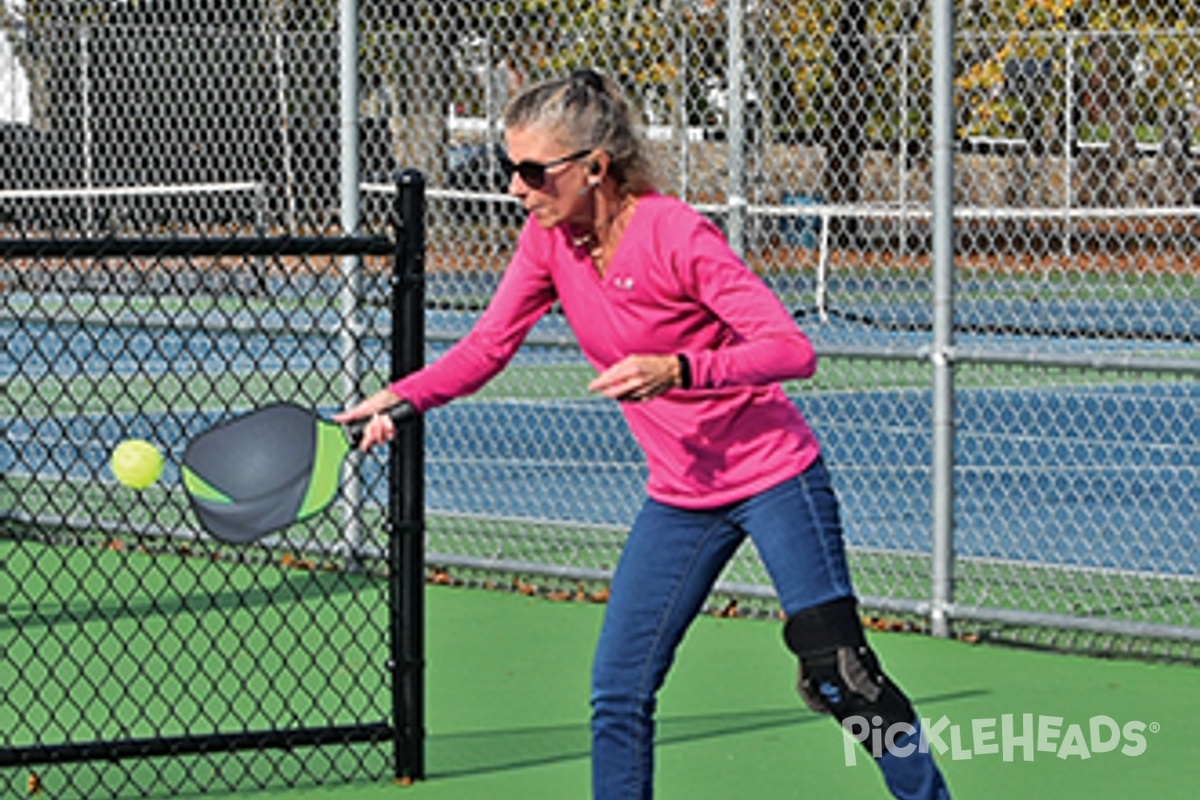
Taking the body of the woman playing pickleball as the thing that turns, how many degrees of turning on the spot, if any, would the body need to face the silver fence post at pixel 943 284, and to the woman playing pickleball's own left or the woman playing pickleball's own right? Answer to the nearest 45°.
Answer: approximately 135° to the woman playing pickleball's own right

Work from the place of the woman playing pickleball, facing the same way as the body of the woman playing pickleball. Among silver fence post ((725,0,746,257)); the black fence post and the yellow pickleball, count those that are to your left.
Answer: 0

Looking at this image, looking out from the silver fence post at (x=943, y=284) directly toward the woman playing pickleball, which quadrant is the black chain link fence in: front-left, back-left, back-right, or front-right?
front-right

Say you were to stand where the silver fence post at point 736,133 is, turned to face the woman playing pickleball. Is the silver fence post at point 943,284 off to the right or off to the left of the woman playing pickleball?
left

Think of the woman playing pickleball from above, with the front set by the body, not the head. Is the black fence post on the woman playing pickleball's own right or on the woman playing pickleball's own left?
on the woman playing pickleball's own right

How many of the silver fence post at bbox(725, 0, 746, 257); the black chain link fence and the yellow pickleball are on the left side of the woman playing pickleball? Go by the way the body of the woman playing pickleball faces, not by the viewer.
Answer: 0

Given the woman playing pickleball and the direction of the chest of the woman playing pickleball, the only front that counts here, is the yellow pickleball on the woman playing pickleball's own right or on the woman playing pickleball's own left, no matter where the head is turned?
on the woman playing pickleball's own right

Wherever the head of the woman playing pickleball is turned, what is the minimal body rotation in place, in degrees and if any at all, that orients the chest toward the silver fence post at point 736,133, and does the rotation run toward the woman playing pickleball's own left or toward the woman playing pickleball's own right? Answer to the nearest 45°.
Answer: approximately 135° to the woman playing pickleball's own right

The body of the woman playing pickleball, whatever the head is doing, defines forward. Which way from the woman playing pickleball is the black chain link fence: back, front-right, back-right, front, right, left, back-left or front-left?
right

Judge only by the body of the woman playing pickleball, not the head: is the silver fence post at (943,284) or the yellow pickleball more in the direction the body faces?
the yellow pickleball

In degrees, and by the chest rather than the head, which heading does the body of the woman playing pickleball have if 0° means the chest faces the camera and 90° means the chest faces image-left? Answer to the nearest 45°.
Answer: approximately 45°
